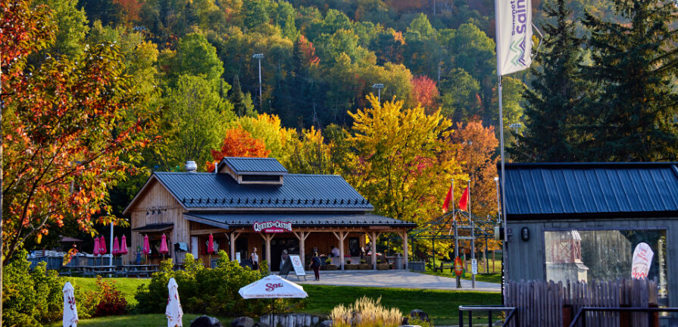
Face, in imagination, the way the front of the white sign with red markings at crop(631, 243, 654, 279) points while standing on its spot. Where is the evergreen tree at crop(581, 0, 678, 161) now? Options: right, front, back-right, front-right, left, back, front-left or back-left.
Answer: back

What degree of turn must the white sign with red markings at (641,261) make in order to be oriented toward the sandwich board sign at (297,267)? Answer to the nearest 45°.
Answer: approximately 135° to its right

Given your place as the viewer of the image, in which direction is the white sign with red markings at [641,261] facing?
facing the viewer

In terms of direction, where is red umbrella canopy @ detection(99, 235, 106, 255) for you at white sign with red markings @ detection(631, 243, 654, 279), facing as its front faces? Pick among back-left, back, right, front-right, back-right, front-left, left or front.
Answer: back-right

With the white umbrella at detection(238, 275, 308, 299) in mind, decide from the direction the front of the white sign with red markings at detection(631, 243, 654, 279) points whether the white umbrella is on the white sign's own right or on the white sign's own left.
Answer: on the white sign's own right

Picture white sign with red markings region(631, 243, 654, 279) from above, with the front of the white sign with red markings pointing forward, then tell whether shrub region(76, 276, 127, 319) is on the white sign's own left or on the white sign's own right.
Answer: on the white sign's own right

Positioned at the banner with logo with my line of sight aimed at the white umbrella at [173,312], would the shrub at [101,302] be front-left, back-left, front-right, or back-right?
front-right

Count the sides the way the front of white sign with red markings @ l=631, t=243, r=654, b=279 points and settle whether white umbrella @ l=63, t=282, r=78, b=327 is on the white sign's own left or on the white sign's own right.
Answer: on the white sign's own right

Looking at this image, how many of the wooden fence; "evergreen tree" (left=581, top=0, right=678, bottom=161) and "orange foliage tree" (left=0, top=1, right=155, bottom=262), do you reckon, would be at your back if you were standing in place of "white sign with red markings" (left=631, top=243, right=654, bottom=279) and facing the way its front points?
1

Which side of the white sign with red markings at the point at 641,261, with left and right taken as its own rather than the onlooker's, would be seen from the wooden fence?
front

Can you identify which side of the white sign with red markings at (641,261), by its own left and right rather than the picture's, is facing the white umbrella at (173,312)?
right
